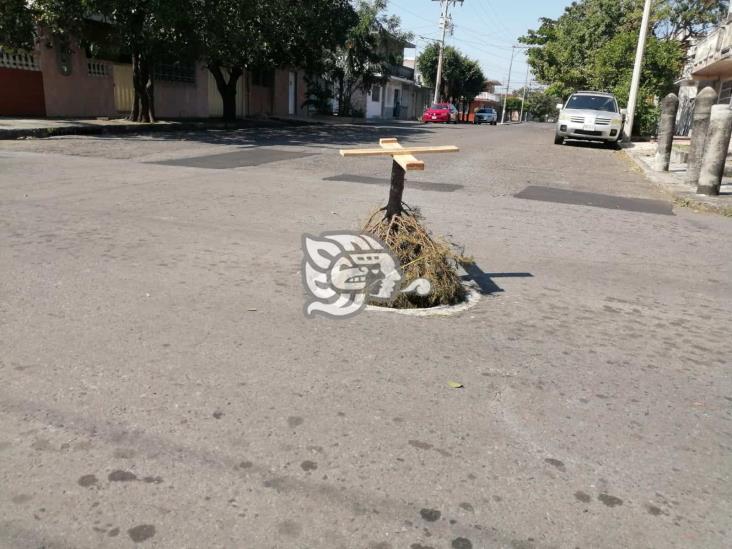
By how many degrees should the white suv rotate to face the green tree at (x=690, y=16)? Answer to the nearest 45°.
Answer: approximately 180°

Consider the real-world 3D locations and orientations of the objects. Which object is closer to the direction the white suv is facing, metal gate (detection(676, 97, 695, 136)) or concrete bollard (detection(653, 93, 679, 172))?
the concrete bollard

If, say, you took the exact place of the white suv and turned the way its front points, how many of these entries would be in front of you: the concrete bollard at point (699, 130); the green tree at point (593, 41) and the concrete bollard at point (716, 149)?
2

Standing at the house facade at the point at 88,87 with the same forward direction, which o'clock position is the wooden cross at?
The wooden cross is roughly at 1 o'clock from the house facade.

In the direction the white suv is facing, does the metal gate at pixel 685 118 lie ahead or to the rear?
to the rear

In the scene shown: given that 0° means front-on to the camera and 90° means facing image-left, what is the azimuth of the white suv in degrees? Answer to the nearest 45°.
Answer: approximately 0°

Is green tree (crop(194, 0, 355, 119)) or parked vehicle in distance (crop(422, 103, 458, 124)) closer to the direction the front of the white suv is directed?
the green tree

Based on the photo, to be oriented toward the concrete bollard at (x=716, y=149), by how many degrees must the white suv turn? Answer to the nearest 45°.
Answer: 0° — it already faces it

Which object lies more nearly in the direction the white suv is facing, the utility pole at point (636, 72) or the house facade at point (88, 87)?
the house facade

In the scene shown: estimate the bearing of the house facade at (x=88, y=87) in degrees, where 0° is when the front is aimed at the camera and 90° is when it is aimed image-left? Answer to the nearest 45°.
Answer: approximately 315°

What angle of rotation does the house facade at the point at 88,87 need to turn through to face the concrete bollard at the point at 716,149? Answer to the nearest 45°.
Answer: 0° — it already faces it

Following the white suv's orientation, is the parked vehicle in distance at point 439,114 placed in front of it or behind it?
behind
